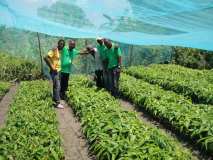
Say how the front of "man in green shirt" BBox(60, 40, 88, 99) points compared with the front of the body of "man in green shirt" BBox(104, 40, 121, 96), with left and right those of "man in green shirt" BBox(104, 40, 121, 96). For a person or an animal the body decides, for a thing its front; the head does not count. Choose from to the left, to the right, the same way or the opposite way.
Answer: to the left

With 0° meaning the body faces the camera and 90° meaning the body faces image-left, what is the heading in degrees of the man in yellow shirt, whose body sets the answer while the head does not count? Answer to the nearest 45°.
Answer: approximately 315°

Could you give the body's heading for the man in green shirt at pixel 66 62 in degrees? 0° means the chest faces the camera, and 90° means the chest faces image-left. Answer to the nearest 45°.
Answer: approximately 315°

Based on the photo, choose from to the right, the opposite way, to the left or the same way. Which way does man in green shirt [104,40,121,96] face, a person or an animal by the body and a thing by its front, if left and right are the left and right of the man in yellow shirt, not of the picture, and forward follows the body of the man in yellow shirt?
to the right

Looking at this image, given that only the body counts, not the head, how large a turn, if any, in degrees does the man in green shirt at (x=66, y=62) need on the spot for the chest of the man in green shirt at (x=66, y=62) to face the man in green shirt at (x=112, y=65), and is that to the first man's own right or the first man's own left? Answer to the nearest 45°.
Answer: approximately 45° to the first man's own left

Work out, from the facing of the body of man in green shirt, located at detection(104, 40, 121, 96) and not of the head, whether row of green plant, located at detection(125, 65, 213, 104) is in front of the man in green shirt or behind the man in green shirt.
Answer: behind

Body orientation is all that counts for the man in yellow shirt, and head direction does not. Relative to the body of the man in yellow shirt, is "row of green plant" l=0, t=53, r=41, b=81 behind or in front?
behind

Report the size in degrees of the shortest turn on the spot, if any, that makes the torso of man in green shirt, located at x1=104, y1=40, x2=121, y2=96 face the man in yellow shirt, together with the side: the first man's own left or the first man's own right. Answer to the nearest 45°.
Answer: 0° — they already face them

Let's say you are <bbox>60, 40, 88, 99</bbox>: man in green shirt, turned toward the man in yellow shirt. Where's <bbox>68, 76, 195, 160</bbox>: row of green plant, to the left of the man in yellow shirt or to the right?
left

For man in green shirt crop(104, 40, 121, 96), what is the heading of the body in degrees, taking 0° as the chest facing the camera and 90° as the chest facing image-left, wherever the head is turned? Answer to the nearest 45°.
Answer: approximately 45°
